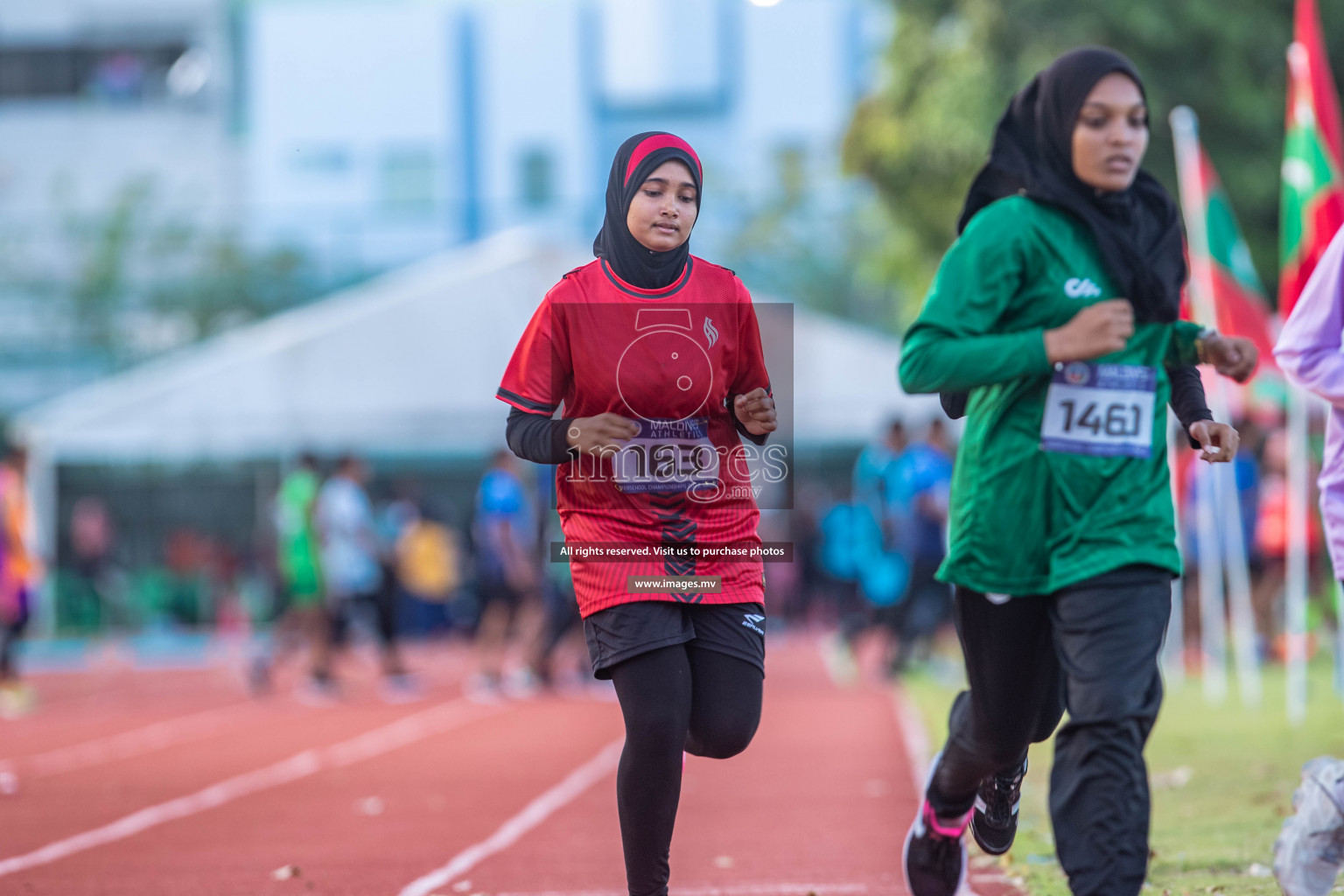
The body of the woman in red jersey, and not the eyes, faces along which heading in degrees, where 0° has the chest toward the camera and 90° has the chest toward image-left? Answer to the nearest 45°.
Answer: approximately 0°

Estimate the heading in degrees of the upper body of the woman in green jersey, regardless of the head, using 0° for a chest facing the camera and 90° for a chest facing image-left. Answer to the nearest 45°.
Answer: approximately 315°

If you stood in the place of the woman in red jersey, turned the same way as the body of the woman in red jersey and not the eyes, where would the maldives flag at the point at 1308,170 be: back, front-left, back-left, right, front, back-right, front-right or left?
back-left

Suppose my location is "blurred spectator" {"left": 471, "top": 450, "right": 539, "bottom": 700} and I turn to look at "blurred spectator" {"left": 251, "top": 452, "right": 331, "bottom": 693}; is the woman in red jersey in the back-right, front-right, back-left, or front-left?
back-left
